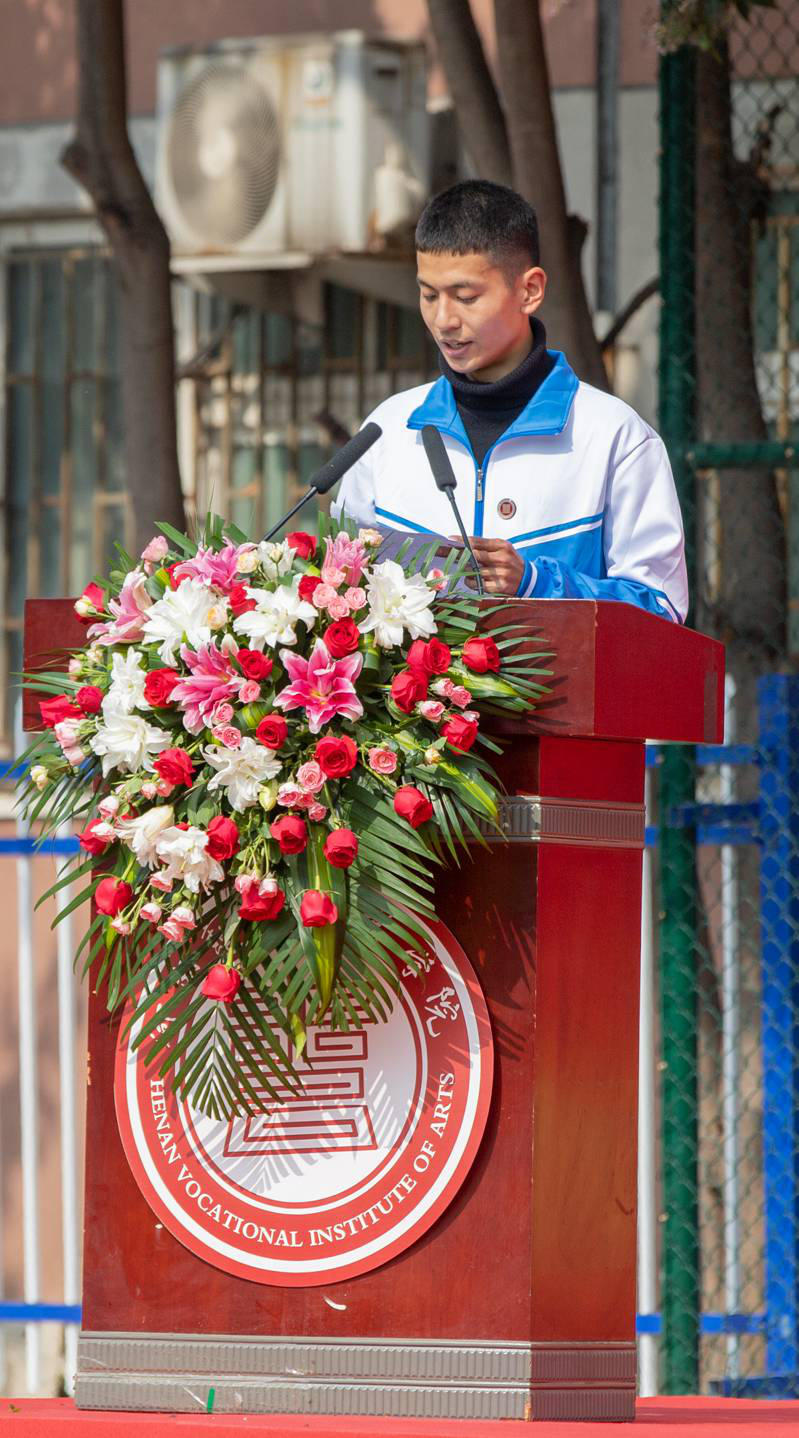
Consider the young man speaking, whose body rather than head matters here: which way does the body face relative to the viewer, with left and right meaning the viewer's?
facing the viewer and to the left of the viewer

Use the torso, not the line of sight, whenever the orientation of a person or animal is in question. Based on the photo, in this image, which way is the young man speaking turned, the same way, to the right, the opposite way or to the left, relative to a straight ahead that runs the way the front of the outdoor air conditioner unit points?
the same way

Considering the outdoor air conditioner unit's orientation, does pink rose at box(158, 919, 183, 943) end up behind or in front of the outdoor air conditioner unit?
in front

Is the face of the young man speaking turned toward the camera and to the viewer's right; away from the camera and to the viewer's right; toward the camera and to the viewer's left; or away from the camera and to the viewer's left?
toward the camera and to the viewer's left

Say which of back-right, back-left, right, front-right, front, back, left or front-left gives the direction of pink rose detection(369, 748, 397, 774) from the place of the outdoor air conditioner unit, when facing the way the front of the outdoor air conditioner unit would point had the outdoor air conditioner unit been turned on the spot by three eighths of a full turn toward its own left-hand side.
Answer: right

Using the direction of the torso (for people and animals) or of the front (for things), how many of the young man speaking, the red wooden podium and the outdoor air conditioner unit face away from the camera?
0

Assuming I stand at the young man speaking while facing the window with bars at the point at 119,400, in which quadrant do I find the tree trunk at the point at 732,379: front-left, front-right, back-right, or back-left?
front-right

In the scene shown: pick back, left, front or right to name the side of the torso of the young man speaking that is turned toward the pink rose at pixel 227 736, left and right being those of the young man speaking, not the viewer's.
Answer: front

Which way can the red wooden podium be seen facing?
toward the camera

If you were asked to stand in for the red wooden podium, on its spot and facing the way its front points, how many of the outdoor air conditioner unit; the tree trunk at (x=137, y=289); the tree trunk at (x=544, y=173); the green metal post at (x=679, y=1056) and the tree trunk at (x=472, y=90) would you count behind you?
5

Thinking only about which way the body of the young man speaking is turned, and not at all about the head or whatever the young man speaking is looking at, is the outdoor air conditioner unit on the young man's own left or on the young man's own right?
on the young man's own right
